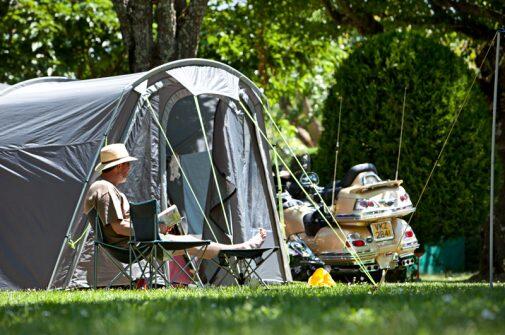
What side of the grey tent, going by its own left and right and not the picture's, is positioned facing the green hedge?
left

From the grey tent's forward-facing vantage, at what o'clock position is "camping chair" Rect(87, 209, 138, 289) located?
The camping chair is roughly at 2 o'clock from the grey tent.

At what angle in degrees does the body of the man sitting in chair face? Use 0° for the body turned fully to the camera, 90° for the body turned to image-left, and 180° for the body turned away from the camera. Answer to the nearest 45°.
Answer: approximately 270°

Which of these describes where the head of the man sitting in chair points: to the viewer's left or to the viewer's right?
to the viewer's right

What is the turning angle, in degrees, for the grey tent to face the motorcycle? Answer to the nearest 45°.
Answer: approximately 45° to its left

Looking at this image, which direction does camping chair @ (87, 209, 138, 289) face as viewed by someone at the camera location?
facing to the right of the viewer

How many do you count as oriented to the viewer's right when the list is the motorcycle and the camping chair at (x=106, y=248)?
1

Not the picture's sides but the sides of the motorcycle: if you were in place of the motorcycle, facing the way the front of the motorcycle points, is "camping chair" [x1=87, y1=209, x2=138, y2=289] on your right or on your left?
on your left
